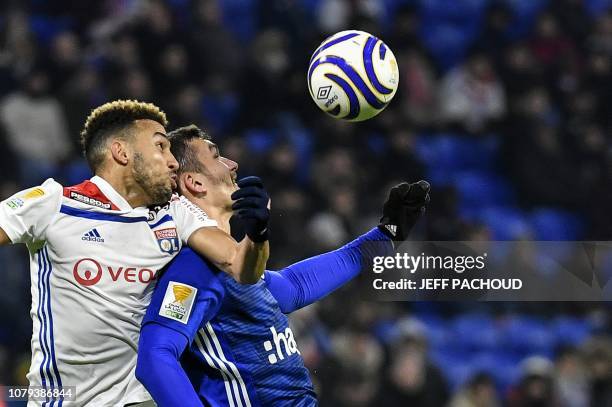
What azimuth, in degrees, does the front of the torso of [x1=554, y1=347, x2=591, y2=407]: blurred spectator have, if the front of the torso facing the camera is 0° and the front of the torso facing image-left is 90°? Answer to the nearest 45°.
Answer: approximately 0°

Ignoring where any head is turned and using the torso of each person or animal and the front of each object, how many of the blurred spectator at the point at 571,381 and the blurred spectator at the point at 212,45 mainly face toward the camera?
2

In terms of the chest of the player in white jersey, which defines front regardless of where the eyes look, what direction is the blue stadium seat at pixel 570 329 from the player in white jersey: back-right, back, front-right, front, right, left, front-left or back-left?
left

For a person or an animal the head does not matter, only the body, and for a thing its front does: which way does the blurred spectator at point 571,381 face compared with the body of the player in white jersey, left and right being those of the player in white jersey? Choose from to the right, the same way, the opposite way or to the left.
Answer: to the right

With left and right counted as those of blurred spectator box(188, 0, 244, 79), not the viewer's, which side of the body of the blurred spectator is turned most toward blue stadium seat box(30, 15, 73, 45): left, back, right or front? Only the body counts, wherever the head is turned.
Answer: right
